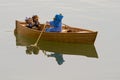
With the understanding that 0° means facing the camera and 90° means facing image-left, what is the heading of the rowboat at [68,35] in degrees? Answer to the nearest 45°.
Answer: approximately 315°
